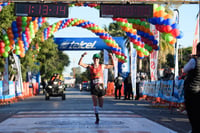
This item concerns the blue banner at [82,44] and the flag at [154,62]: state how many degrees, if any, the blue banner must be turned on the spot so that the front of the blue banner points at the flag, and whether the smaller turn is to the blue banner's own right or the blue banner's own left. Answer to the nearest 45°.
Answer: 0° — it already faces it

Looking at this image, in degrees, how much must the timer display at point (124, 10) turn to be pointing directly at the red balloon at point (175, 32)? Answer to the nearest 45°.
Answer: approximately 135° to its left

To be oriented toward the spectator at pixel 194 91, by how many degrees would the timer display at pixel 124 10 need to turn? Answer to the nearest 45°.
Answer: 0° — it already faces them

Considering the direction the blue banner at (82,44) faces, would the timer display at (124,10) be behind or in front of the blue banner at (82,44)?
in front

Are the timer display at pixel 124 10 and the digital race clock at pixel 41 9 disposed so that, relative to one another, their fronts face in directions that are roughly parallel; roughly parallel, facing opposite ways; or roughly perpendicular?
roughly parallel

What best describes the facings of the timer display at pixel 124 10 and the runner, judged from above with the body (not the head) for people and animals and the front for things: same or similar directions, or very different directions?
same or similar directions

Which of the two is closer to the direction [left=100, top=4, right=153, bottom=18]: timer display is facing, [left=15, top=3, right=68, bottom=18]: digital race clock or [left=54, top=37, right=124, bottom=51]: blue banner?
the digital race clock

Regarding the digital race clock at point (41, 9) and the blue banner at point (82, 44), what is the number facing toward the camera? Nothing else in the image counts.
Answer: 2

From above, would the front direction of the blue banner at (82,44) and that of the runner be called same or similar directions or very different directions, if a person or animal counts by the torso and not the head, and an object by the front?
same or similar directions

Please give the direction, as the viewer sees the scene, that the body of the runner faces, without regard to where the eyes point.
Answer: toward the camera

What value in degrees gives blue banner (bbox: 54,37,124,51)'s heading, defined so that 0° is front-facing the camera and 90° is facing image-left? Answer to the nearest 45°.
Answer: approximately 0°

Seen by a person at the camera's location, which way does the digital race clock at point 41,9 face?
facing the viewer
